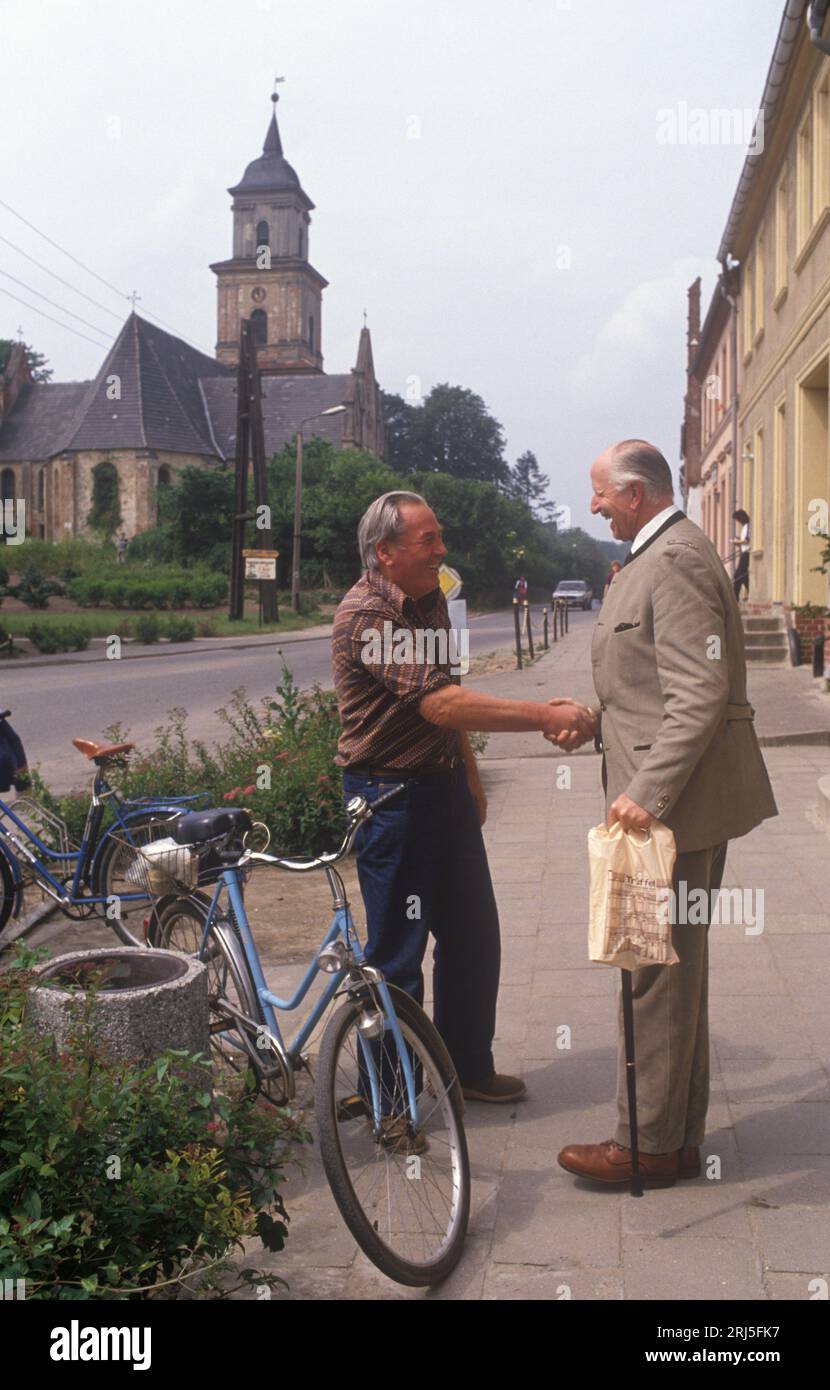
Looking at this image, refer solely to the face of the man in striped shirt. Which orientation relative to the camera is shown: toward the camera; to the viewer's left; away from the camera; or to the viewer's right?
to the viewer's right

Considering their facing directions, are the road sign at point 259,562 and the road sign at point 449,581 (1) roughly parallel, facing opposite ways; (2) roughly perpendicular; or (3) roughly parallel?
roughly parallel

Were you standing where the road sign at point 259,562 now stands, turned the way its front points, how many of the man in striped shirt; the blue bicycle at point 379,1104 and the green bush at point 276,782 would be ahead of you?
3

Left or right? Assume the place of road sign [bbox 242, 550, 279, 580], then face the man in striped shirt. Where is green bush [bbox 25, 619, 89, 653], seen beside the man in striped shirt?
right

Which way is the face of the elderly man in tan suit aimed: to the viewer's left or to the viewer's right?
to the viewer's left

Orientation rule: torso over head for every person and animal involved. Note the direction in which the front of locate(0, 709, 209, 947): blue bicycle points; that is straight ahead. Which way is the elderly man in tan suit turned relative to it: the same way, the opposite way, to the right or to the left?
the same way

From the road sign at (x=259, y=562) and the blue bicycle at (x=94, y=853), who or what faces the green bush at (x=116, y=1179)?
the road sign

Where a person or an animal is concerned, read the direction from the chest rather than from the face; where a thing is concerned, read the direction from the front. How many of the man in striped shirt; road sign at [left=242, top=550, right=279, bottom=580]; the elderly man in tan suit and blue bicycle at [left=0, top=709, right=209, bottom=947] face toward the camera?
1

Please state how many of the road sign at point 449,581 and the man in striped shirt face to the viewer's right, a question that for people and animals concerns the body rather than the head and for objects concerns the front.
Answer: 1

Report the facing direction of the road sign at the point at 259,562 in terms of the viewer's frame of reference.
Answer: facing the viewer

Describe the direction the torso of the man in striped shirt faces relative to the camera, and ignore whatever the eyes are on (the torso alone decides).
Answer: to the viewer's right

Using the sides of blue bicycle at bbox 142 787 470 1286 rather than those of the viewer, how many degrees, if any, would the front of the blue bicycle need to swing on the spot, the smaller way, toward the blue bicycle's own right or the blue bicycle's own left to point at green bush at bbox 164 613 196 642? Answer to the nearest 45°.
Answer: approximately 135° to the blue bicycle's own left

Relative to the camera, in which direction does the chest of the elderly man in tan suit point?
to the viewer's left

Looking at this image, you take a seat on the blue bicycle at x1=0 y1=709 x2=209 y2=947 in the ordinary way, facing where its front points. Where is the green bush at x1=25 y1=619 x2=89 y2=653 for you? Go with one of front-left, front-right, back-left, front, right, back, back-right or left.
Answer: right

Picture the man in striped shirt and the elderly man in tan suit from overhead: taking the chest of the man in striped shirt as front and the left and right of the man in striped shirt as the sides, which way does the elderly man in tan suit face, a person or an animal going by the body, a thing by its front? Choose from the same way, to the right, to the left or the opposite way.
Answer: the opposite way

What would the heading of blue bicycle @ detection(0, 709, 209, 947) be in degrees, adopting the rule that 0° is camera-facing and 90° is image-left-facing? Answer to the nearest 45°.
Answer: approximately 90°

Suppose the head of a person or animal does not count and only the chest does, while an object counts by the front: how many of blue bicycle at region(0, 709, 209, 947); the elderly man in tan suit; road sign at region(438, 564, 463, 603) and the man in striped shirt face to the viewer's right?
1

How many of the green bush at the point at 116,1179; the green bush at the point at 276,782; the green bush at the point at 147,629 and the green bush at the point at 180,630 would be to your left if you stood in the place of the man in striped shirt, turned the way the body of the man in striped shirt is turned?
3

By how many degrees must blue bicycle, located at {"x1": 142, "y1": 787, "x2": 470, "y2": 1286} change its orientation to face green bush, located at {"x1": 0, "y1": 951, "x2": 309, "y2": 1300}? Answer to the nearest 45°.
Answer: approximately 90° to its right
